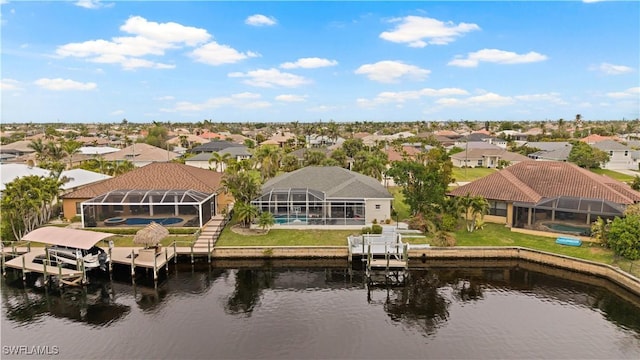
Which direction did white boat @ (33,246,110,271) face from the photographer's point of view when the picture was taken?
facing to the left of the viewer

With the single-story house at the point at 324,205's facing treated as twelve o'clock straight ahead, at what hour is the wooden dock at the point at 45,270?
The wooden dock is roughly at 8 o'clock from the single-story house.

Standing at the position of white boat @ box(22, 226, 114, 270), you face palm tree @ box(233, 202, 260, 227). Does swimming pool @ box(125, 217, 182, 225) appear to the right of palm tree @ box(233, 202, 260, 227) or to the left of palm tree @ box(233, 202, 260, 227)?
left

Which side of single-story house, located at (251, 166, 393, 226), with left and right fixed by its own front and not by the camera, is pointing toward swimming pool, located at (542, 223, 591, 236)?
right

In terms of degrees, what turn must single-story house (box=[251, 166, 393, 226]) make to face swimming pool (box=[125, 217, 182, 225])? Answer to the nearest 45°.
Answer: approximately 90° to its left

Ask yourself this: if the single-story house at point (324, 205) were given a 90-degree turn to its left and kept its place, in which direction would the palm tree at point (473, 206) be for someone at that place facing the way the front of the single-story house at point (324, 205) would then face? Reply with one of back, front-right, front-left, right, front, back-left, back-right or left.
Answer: back

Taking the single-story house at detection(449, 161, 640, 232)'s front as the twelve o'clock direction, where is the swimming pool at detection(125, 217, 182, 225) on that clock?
The swimming pool is roughly at 8 o'clock from the single-story house.

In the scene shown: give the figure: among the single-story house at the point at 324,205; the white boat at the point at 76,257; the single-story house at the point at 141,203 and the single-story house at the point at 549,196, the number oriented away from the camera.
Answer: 3

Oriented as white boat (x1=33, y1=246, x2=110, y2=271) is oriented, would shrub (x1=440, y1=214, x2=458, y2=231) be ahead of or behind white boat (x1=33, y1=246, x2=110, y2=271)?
behind

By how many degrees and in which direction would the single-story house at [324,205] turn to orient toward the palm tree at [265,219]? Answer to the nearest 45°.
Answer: approximately 135° to its left

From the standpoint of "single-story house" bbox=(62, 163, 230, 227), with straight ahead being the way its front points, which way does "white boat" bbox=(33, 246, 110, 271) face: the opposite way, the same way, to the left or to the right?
to the left

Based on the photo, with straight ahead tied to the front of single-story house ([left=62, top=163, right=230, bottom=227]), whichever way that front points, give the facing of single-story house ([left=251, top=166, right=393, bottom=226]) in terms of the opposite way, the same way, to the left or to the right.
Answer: the same way

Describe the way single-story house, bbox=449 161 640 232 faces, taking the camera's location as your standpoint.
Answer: facing away from the viewer

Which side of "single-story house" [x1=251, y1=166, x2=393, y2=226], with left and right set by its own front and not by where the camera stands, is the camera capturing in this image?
back

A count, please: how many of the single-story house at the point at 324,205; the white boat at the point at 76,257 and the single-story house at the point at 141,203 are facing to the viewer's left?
1

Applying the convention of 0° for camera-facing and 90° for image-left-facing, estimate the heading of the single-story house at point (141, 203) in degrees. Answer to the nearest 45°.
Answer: approximately 180°
